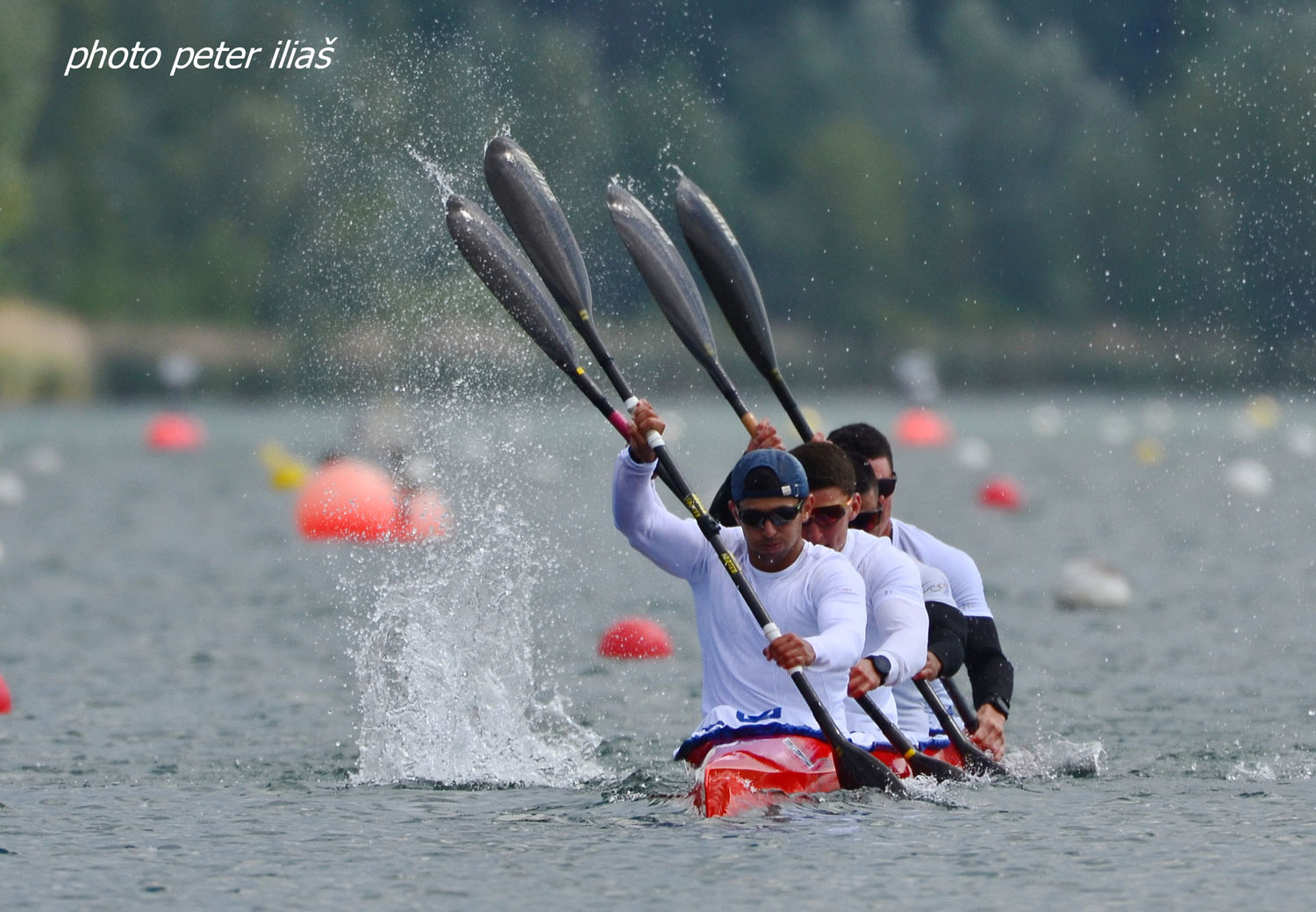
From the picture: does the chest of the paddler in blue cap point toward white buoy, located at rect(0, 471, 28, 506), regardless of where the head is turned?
no

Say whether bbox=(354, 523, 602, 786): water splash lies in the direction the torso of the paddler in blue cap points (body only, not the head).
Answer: no

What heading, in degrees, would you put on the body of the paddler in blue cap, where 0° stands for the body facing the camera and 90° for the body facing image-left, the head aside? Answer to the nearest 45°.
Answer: approximately 0°

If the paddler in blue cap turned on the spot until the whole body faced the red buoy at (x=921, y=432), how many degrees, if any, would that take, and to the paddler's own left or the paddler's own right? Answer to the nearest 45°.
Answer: approximately 180°

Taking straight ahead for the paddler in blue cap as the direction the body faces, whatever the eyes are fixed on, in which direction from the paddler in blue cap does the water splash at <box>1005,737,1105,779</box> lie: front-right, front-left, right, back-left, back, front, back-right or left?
back-left

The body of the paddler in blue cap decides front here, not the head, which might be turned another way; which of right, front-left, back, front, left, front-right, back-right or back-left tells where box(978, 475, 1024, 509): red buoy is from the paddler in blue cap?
back

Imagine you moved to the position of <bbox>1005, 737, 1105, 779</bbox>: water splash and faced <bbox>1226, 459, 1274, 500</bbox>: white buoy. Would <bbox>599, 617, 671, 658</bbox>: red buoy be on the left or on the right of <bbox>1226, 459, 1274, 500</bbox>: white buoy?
left

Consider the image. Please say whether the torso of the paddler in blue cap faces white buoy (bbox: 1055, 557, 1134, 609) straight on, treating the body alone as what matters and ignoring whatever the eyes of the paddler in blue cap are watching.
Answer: no
